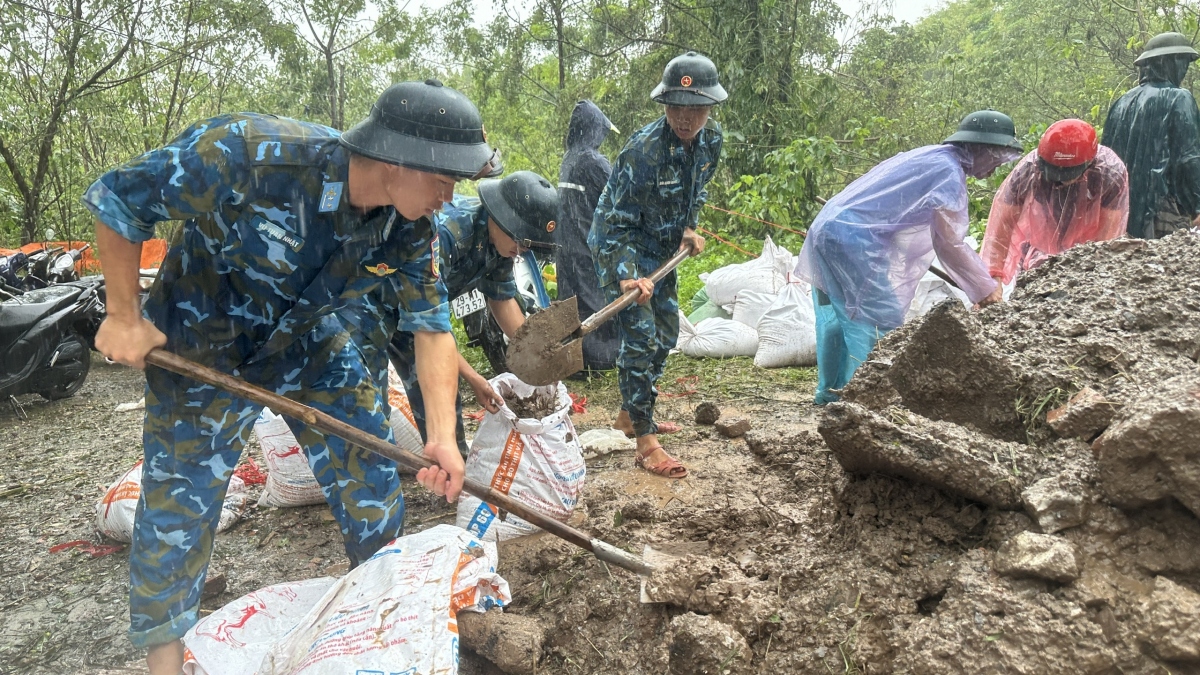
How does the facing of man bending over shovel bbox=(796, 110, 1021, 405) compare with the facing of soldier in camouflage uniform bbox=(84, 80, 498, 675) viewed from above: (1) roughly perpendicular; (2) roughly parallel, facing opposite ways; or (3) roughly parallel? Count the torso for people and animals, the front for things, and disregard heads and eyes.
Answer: roughly parallel

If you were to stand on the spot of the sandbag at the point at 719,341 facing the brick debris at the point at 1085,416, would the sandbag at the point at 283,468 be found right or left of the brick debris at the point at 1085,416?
right

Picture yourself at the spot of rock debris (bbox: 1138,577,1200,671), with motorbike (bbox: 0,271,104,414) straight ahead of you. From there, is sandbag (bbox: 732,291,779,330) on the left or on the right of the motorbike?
right

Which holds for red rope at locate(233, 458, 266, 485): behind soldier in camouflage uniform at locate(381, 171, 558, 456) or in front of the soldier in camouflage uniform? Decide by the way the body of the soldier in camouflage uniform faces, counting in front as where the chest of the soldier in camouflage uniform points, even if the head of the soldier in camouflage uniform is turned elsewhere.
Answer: behind

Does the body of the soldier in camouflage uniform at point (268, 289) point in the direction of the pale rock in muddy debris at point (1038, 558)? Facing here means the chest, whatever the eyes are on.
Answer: yes

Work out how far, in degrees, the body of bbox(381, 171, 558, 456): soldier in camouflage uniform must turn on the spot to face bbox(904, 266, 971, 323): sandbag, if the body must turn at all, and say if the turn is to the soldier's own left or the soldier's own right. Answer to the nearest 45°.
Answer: approximately 90° to the soldier's own left

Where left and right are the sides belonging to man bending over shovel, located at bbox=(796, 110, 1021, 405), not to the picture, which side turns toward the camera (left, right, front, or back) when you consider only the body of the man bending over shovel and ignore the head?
right

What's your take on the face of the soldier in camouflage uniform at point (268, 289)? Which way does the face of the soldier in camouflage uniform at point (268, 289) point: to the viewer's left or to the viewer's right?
to the viewer's right

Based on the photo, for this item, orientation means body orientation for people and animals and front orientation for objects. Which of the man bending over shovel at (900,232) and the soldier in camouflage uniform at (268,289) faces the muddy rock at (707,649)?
the soldier in camouflage uniform

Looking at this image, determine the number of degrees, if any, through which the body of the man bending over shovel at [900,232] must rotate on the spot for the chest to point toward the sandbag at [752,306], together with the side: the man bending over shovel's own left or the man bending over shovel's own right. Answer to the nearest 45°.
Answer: approximately 135° to the man bending over shovel's own left

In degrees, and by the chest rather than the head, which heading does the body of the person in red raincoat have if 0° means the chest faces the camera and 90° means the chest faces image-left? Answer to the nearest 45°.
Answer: approximately 0°

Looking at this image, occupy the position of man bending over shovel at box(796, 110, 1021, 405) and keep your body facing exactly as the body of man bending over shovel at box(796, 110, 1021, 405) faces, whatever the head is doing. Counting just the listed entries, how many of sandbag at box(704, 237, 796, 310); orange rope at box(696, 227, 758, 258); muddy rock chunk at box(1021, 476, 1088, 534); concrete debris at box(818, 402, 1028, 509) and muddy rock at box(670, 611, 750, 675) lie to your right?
3

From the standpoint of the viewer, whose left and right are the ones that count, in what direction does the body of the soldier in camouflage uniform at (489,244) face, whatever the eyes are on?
facing the viewer and to the right of the viewer

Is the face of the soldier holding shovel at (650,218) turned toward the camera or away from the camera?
toward the camera

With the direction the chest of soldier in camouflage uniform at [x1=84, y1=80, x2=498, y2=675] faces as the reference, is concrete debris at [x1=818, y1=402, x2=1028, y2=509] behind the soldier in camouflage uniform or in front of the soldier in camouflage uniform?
in front
